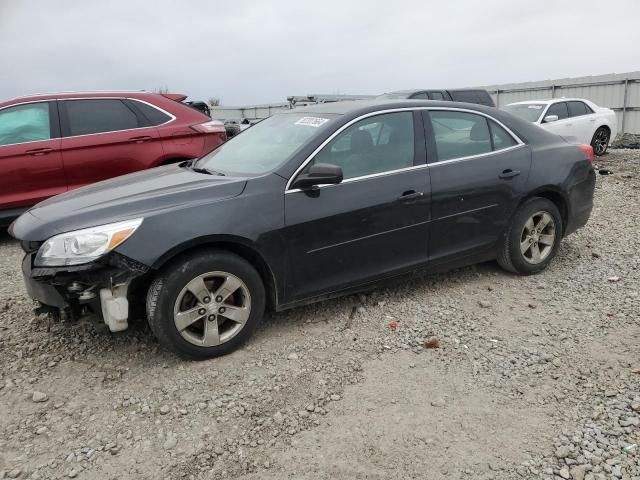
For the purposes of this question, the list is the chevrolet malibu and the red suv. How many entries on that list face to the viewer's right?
0

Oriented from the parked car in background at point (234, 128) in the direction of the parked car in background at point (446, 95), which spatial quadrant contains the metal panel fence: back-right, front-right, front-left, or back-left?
front-left

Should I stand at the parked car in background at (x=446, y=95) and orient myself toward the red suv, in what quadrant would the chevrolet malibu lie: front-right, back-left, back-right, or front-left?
front-left

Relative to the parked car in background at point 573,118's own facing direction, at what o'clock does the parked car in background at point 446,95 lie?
the parked car in background at point 446,95 is roughly at 1 o'clock from the parked car in background at point 573,118.

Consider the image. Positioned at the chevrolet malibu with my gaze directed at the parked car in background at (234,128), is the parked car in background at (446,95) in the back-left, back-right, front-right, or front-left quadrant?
front-right

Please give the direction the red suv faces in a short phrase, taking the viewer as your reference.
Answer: facing to the left of the viewer

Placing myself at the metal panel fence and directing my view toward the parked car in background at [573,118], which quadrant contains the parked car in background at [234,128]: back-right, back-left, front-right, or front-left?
front-right

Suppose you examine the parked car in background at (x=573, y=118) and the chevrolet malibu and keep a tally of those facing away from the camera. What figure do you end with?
0

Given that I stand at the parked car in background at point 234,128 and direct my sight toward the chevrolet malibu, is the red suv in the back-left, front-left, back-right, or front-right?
front-right

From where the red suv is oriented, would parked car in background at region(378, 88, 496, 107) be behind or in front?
behind

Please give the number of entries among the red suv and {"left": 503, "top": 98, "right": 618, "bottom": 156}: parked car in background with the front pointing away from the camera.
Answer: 0

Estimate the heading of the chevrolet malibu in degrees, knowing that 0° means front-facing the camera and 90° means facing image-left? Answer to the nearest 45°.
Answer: approximately 45°
